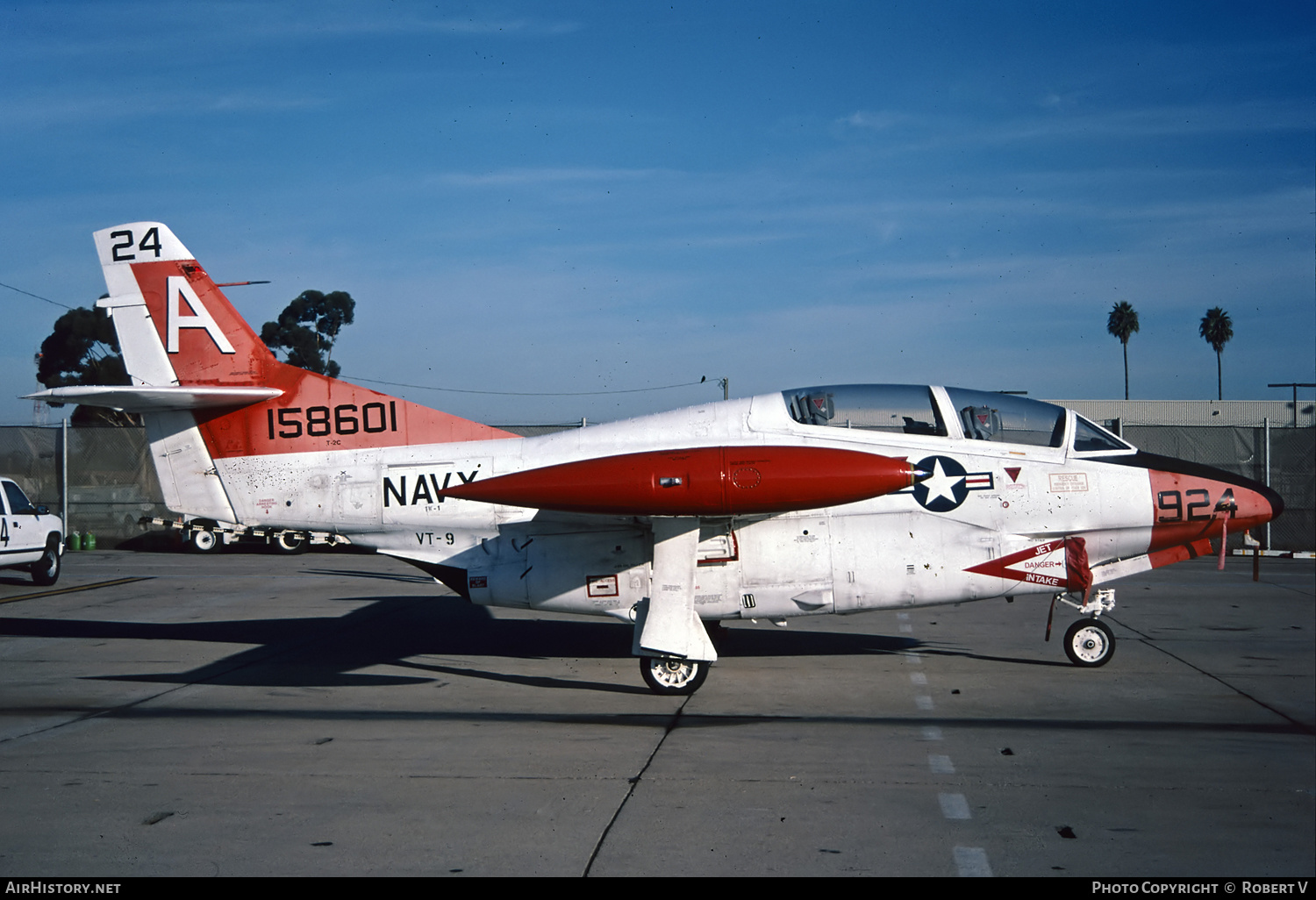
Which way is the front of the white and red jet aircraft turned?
to the viewer's right

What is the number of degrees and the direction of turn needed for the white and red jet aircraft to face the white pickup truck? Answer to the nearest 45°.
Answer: approximately 135° to its left

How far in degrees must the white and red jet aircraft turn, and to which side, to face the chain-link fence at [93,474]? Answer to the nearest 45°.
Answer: approximately 135° to its left
